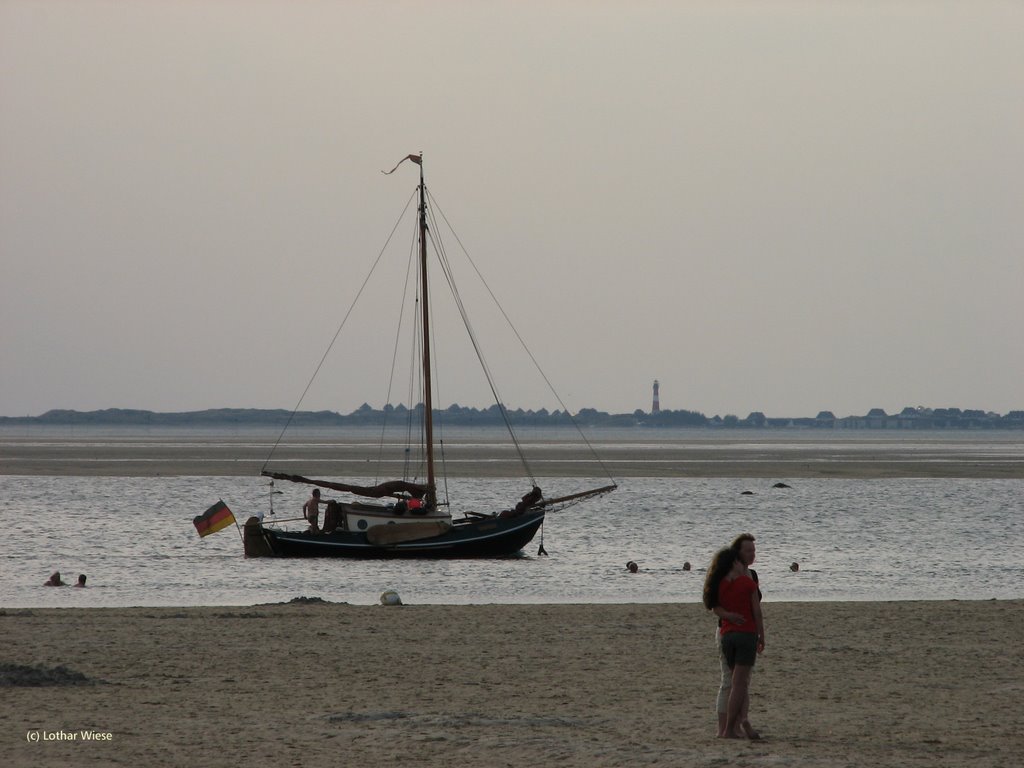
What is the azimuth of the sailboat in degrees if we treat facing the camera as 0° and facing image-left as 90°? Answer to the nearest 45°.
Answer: approximately 270°

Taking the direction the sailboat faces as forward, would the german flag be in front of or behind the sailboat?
behind

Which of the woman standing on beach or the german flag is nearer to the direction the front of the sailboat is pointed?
the woman standing on beach

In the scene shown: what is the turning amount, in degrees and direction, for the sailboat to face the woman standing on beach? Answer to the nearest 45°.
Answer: approximately 90° to its right
